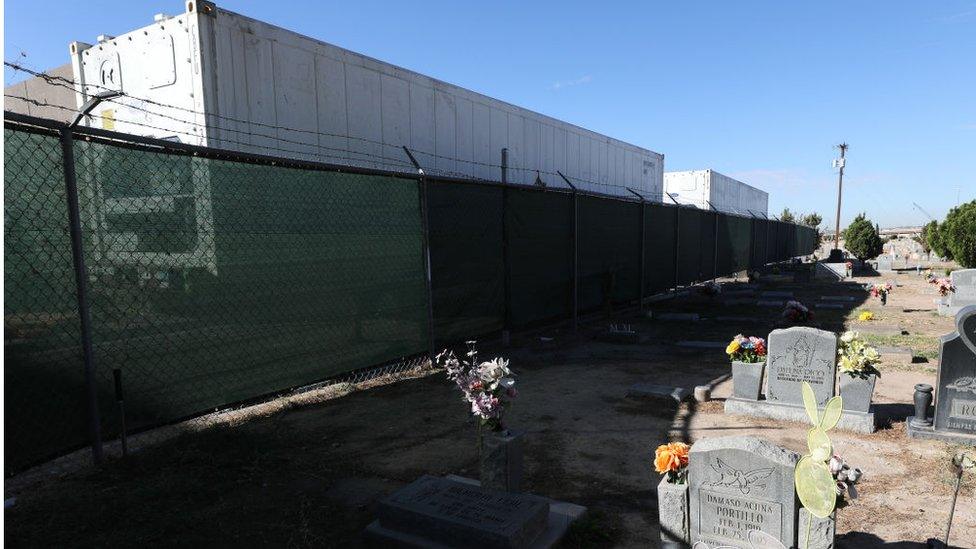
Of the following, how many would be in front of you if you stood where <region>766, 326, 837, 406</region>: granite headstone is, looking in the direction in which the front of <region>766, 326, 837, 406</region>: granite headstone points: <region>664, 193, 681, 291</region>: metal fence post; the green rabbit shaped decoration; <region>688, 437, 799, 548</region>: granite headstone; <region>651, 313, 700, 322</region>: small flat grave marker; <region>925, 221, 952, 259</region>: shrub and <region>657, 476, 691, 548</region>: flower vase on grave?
3

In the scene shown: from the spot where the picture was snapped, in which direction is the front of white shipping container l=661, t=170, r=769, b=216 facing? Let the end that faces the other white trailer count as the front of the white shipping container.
facing the viewer and to the left of the viewer

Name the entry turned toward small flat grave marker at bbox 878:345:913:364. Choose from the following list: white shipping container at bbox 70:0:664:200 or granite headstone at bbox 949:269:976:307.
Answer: the granite headstone

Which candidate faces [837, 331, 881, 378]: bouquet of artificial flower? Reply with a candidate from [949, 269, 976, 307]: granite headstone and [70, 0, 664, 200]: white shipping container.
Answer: the granite headstone

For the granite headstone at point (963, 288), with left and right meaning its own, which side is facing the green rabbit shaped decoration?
front

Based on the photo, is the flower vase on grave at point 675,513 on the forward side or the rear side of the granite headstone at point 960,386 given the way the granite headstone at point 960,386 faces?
on the forward side

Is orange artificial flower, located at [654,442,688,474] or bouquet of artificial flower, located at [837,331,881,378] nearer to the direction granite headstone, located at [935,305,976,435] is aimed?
the orange artificial flower

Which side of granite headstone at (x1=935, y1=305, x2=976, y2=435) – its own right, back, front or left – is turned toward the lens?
front

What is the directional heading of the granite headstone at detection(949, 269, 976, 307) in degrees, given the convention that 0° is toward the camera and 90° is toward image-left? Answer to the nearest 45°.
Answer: approximately 0°

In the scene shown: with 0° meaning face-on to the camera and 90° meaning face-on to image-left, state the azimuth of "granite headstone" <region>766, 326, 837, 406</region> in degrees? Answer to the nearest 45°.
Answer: approximately 0°

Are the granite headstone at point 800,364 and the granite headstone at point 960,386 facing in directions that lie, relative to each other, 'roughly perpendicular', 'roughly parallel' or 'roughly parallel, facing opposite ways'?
roughly parallel

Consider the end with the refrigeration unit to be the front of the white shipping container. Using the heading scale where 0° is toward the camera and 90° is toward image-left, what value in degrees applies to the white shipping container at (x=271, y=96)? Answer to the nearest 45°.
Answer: approximately 45°

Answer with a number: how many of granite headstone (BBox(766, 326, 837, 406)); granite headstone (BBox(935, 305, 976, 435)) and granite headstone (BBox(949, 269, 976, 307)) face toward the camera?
3

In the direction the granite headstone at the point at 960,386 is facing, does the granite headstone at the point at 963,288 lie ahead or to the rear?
to the rear

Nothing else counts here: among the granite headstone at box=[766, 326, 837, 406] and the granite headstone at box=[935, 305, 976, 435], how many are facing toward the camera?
2
